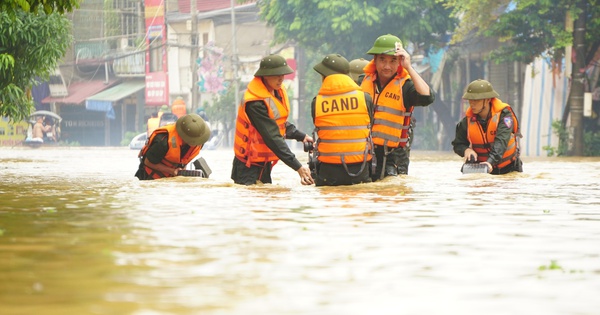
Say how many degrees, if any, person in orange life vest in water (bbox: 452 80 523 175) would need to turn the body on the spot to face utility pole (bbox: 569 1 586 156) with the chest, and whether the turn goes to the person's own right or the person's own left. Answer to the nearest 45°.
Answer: approximately 135° to the person's own right

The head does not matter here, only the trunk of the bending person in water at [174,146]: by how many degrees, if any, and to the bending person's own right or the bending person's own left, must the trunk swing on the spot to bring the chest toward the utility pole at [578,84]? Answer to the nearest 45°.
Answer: approximately 90° to the bending person's own left

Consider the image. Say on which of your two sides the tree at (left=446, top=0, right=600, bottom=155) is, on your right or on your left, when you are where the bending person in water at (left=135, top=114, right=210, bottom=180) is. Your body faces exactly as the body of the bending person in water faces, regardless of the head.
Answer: on your left

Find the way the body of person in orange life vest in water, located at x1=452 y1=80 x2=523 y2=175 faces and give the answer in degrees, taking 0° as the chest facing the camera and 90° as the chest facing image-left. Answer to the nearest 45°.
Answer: approximately 45°

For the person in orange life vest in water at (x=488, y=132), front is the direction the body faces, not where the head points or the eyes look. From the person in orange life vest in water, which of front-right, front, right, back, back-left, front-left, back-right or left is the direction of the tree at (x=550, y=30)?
back-right

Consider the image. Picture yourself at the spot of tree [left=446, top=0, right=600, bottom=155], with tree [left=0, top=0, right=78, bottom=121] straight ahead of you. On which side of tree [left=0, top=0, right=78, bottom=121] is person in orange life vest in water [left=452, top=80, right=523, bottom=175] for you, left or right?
left

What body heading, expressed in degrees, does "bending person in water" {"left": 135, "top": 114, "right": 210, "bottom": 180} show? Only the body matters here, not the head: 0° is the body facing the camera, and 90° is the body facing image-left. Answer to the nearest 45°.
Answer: approximately 315°
